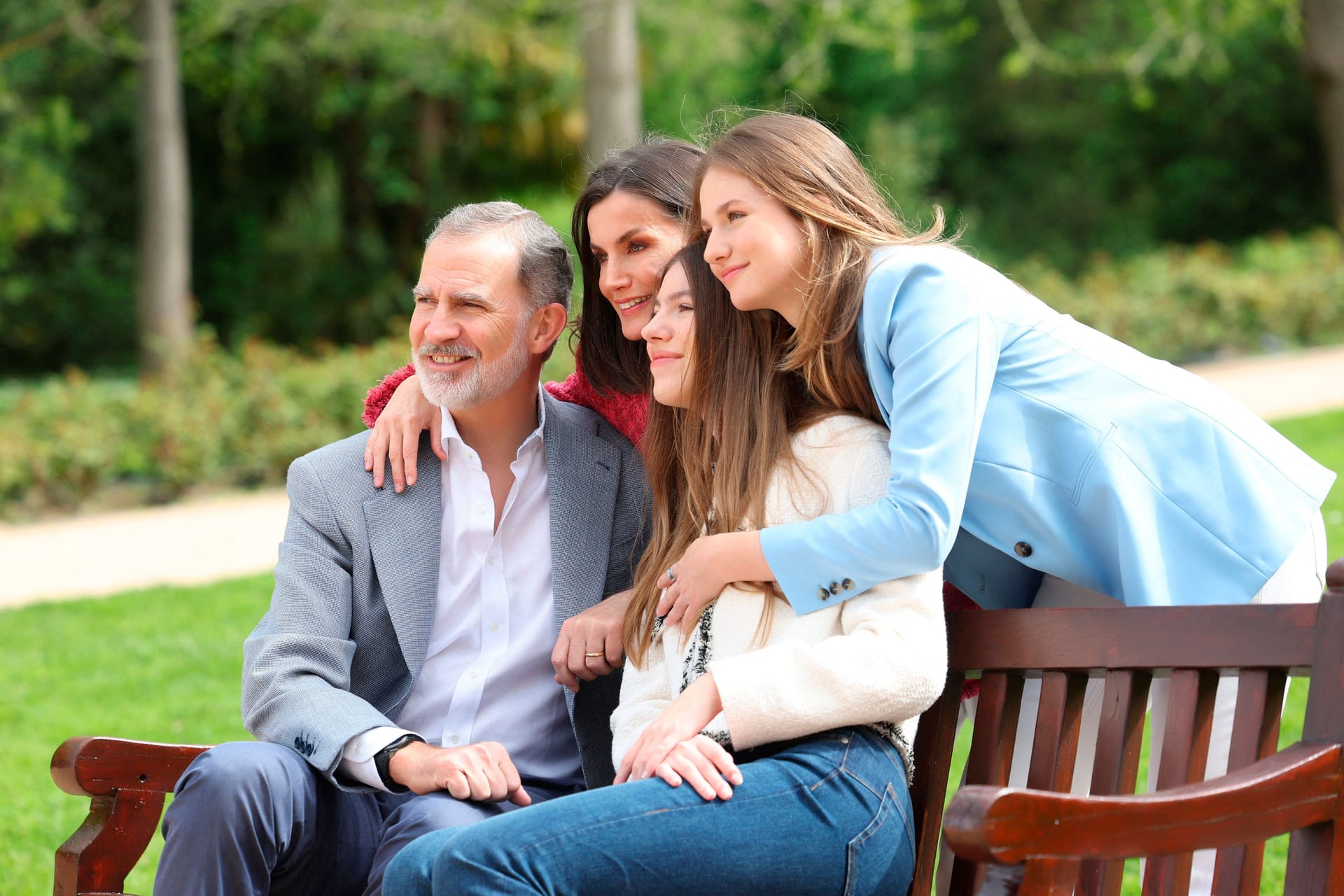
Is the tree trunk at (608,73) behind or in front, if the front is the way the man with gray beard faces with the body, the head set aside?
behind

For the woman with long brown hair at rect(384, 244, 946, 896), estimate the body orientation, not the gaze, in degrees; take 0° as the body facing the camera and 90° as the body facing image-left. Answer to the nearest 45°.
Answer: approximately 45°

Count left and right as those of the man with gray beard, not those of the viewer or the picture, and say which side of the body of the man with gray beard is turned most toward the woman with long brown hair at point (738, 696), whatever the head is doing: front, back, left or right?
left

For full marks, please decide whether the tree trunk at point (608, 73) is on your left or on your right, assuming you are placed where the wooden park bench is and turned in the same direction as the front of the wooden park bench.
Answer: on your right

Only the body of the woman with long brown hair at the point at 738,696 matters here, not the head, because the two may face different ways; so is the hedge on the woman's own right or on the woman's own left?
on the woman's own right

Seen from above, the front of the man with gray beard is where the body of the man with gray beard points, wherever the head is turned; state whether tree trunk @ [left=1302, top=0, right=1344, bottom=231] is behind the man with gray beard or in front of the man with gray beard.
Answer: behind

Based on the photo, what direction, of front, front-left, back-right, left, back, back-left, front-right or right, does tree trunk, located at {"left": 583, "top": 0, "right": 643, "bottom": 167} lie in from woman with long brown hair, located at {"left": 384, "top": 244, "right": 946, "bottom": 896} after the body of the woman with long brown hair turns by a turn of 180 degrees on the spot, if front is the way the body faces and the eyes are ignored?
front-left

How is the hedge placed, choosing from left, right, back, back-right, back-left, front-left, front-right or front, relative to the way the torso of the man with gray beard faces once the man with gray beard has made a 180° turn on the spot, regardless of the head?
front-left
